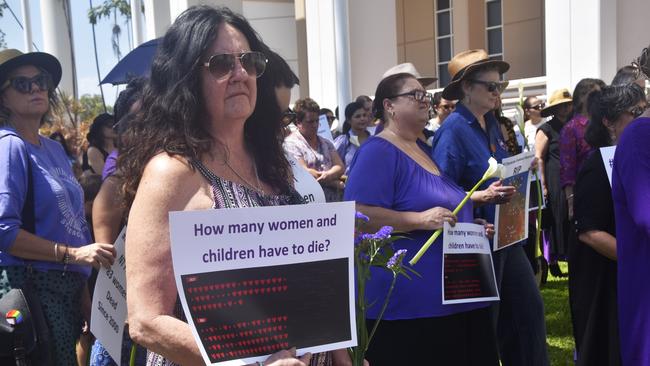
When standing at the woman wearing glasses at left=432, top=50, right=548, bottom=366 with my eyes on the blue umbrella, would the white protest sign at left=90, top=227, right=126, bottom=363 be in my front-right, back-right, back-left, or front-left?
front-left

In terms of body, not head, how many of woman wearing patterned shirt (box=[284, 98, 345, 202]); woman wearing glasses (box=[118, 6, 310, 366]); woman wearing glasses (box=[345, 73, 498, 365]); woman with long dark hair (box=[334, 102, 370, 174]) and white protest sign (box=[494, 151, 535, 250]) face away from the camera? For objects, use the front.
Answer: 0

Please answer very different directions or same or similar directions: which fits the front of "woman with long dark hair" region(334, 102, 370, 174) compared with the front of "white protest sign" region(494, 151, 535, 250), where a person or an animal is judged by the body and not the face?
same or similar directions

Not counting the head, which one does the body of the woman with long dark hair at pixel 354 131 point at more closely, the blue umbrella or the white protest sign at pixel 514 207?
the white protest sign

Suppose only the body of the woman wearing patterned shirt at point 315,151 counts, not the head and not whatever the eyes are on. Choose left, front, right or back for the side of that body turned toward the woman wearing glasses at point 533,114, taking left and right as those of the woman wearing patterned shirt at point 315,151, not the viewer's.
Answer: left

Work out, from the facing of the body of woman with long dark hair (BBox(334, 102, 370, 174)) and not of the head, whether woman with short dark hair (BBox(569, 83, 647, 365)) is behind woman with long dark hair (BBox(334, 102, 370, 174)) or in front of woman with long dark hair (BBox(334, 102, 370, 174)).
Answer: in front

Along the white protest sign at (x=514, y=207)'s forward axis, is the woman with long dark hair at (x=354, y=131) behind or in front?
behind

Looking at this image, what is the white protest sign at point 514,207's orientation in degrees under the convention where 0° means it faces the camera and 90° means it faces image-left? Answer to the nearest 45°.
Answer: approximately 315°

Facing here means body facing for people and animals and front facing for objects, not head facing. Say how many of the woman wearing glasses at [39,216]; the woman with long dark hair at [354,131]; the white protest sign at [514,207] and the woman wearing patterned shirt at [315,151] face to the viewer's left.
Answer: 0

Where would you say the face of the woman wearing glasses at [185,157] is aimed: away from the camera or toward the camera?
toward the camera

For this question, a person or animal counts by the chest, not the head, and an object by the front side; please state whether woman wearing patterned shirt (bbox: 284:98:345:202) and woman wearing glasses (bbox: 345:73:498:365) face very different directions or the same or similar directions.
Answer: same or similar directions

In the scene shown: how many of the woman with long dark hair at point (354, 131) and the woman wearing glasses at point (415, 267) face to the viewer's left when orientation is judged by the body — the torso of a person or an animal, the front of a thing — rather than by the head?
0

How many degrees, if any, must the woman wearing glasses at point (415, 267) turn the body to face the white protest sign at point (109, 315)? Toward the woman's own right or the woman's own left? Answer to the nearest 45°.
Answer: approximately 90° to the woman's own right

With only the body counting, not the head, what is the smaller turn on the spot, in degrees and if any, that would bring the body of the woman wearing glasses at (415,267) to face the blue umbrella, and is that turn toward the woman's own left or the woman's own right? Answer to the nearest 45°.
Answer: approximately 180°
